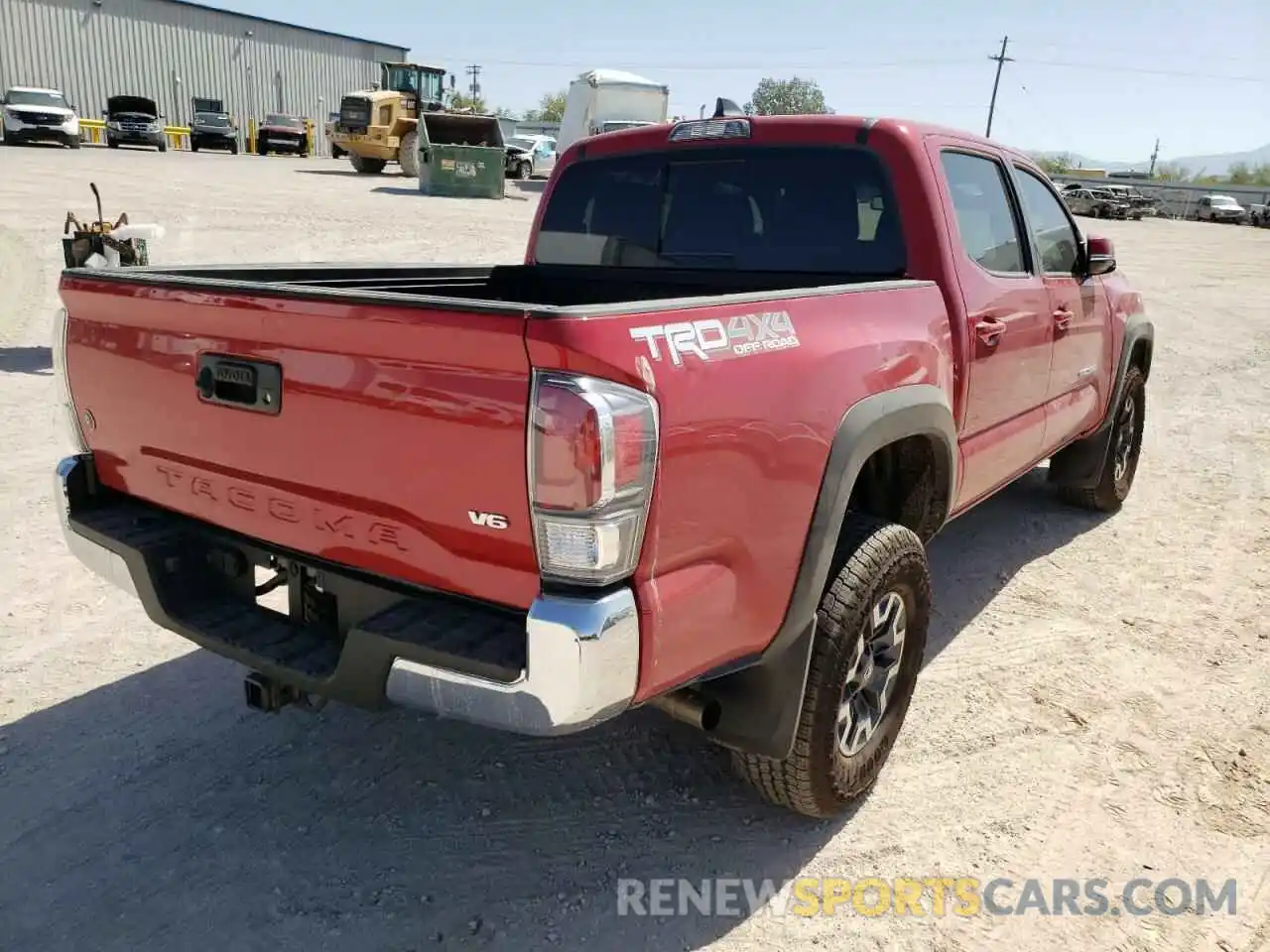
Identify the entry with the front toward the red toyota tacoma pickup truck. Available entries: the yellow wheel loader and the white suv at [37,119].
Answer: the white suv

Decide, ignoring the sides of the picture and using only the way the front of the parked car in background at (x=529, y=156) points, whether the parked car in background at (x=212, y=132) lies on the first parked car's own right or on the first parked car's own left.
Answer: on the first parked car's own right

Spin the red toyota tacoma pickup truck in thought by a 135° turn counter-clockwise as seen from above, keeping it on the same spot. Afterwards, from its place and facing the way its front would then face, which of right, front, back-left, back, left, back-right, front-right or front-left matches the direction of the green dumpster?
right

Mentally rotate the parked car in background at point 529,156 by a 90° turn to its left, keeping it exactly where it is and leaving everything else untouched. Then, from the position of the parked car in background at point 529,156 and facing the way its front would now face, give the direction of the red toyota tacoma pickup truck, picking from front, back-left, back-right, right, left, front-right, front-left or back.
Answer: front-right

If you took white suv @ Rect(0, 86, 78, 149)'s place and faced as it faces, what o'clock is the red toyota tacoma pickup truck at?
The red toyota tacoma pickup truck is roughly at 12 o'clock from the white suv.

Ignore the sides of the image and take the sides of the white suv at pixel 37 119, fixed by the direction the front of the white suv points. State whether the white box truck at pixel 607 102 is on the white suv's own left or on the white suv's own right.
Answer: on the white suv's own left

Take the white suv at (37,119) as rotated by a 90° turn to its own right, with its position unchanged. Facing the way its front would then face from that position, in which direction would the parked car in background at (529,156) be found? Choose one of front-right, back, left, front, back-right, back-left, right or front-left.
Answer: back

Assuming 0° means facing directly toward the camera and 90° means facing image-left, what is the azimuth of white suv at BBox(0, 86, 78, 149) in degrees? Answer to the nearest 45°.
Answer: approximately 0°

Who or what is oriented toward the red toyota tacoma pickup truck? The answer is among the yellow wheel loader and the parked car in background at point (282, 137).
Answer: the parked car in background

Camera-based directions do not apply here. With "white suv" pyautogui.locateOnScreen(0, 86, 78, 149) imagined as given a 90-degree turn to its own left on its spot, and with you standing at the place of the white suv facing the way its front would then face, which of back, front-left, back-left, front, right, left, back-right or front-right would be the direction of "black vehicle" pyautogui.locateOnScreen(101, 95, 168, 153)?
front-left

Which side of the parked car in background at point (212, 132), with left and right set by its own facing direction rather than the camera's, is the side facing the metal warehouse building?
back
